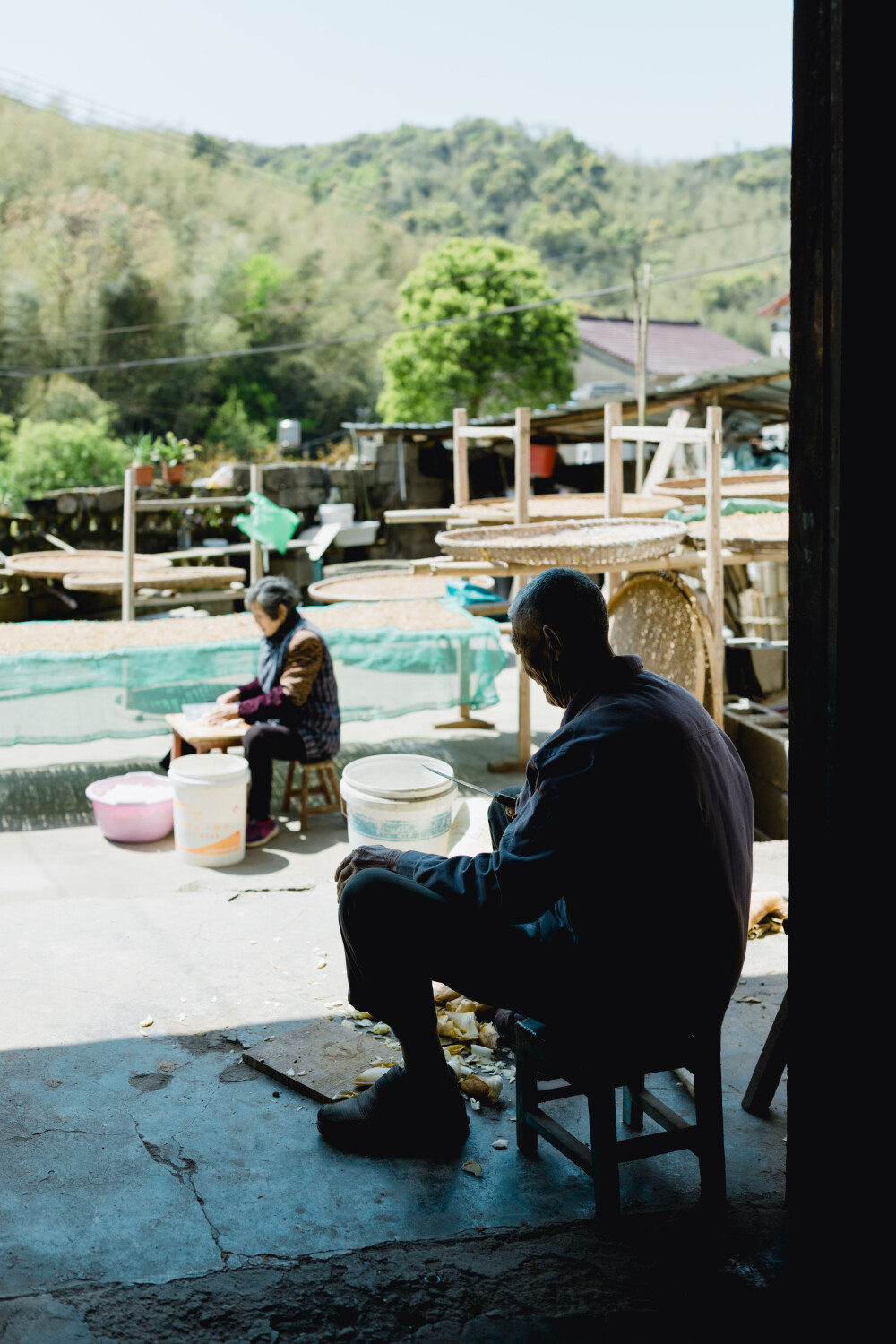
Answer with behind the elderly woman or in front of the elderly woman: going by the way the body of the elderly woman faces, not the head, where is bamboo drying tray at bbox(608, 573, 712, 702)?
behind

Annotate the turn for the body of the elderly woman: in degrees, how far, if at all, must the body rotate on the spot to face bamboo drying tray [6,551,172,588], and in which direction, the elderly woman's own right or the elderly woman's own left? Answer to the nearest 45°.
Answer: approximately 90° to the elderly woman's own right

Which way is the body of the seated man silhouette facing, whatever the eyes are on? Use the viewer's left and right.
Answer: facing away from the viewer and to the left of the viewer

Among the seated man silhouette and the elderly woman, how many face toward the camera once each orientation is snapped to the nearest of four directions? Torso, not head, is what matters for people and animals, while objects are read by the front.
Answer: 0

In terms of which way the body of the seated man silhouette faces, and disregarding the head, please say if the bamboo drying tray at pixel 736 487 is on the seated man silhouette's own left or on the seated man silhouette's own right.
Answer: on the seated man silhouette's own right

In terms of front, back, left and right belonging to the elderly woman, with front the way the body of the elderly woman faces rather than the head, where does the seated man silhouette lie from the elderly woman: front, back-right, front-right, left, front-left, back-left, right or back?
left

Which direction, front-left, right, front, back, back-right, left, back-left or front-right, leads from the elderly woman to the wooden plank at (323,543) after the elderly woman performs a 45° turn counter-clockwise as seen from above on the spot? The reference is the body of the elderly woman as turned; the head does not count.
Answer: back-right

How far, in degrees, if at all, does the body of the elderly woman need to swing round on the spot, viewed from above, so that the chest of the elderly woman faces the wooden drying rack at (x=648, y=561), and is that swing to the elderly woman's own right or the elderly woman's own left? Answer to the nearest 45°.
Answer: approximately 180°

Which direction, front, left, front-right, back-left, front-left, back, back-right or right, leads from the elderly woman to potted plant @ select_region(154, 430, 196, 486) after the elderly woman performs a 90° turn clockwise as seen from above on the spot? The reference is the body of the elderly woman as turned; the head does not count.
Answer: front

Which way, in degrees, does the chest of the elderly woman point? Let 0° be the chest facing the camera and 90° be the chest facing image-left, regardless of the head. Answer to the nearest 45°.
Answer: approximately 90°

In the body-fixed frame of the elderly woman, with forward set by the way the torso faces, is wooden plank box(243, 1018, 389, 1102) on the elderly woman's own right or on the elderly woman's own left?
on the elderly woman's own left

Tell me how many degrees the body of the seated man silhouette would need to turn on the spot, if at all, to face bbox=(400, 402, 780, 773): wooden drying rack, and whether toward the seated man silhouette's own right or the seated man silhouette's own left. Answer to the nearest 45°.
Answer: approximately 45° to the seated man silhouette's own right

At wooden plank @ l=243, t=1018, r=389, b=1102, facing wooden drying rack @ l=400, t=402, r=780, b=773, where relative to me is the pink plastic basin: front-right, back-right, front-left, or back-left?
front-left
